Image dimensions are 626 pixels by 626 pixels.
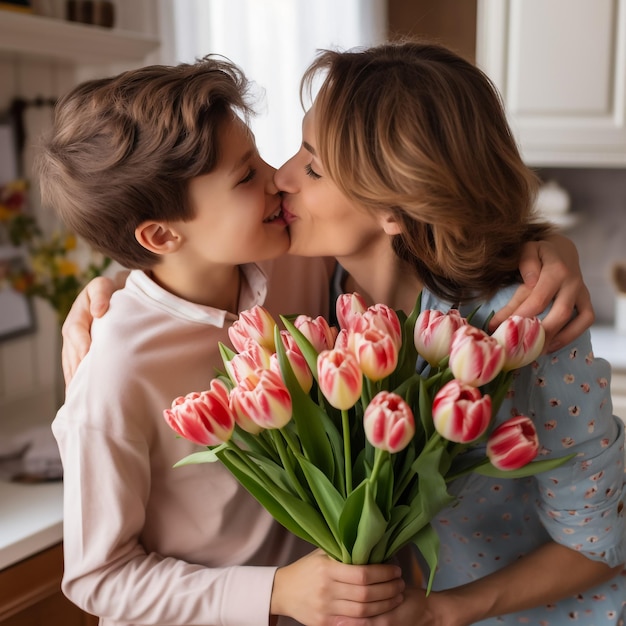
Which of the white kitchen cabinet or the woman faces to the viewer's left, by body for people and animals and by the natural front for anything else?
the woman

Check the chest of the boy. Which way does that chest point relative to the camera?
to the viewer's right

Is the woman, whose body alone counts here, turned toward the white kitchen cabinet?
no

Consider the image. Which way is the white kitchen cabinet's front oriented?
toward the camera

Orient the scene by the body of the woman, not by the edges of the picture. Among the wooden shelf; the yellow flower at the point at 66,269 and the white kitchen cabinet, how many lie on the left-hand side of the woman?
0

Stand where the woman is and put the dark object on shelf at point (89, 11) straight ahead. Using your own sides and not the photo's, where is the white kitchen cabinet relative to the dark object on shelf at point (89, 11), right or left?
right

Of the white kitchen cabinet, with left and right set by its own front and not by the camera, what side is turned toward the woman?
front

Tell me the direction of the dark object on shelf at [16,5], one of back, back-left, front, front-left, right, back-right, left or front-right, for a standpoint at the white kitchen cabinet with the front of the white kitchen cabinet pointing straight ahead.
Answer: front-right

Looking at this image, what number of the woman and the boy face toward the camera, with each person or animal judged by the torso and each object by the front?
0

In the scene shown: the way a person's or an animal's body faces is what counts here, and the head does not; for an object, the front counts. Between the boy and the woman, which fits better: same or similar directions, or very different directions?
very different directions

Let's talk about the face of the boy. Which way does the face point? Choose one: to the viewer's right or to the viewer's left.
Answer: to the viewer's right

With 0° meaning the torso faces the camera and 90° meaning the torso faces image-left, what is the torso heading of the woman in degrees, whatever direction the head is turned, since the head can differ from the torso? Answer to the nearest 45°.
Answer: approximately 90°

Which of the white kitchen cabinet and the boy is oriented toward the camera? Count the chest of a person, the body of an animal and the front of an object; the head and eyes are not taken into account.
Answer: the white kitchen cabinet

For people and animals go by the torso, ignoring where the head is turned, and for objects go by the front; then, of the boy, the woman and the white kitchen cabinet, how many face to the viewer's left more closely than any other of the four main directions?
1

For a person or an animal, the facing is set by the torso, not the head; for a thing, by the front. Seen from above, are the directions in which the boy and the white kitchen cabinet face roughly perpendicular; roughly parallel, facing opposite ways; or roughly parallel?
roughly perpendicular

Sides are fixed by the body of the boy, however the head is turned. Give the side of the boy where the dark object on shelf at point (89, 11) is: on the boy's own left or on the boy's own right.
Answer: on the boy's own left

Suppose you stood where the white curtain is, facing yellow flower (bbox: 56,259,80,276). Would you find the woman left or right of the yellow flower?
left

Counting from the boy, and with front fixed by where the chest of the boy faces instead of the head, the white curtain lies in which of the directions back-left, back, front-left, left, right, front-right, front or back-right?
left
